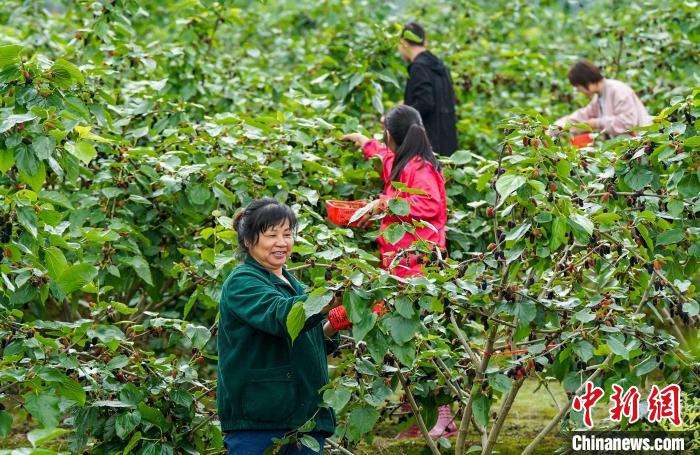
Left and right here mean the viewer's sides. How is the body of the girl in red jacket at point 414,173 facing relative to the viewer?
facing away from the viewer and to the left of the viewer

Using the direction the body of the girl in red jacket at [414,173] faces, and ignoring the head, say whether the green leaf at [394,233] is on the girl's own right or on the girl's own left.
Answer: on the girl's own left

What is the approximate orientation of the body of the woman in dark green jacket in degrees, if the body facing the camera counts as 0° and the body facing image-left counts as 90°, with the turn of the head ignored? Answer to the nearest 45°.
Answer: approximately 315°

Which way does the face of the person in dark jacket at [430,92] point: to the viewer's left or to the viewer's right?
to the viewer's left

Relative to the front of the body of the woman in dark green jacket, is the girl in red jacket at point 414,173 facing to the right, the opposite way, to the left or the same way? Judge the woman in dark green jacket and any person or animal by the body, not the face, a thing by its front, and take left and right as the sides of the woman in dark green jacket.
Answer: the opposite way
